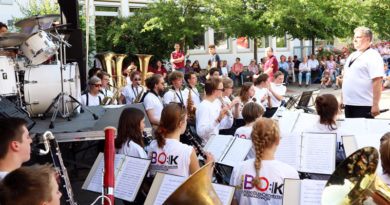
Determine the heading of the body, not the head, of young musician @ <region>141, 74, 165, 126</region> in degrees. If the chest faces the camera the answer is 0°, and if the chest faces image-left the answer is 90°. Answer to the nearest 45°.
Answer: approximately 270°

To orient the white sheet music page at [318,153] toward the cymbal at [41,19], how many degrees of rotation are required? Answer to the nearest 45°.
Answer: approximately 135° to its right

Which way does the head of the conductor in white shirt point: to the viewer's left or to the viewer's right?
to the viewer's left

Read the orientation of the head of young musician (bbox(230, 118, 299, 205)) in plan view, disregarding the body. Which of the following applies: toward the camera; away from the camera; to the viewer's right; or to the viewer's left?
away from the camera

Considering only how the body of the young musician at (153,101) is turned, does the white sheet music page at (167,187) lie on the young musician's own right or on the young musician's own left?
on the young musician's own right

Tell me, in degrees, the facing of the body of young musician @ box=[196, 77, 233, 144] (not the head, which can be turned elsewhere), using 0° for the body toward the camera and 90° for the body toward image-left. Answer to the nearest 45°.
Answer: approximately 270°

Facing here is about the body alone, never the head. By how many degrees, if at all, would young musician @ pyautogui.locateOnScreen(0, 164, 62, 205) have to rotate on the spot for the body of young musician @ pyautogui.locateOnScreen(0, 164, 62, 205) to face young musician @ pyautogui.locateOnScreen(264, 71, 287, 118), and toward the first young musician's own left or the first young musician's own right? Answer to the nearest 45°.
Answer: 0° — they already face them

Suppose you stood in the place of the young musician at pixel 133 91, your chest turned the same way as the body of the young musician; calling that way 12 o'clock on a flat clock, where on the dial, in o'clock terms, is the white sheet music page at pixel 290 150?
The white sheet music page is roughly at 1 o'clock from the young musician.

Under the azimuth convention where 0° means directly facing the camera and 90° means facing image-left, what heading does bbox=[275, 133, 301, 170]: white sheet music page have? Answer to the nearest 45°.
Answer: approximately 0°

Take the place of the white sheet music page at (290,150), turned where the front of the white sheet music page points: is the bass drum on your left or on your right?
on your right
